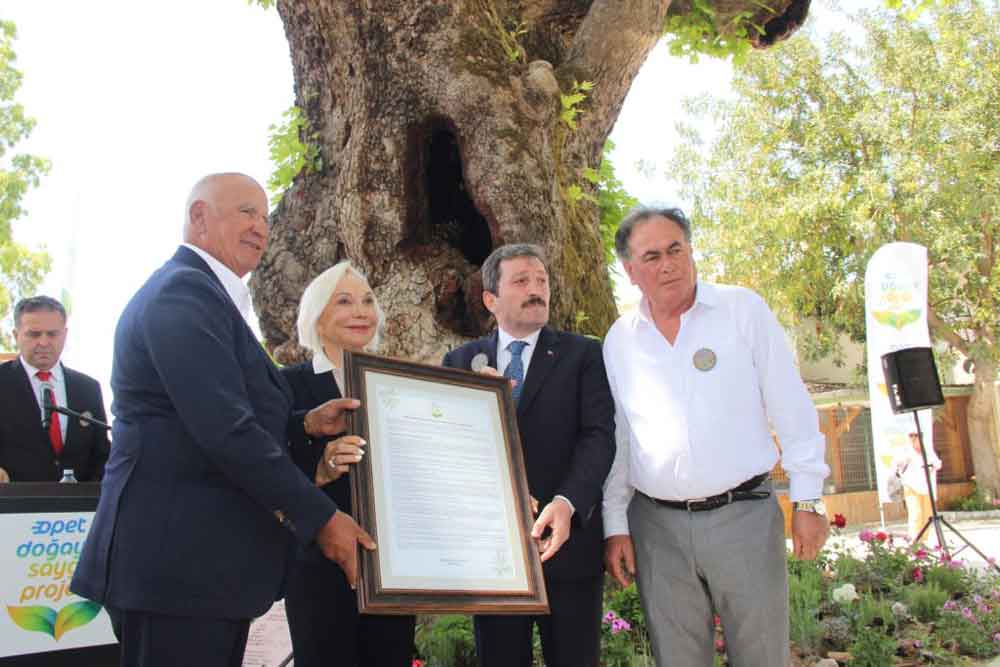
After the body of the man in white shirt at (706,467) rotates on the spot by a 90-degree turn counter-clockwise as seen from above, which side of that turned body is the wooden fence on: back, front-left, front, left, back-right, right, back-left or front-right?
left

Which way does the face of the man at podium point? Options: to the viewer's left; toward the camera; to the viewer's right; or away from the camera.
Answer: toward the camera

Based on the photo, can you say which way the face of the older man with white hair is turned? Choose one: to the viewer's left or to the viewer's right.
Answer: to the viewer's right

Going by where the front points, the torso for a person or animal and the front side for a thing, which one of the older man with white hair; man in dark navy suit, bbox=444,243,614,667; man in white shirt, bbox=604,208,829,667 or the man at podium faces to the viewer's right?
the older man with white hair

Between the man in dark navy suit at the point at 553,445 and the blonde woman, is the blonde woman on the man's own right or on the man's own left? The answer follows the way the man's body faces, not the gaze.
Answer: on the man's own right

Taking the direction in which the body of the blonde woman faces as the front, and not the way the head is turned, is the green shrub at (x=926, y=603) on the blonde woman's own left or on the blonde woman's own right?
on the blonde woman's own left

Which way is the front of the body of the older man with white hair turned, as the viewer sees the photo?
to the viewer's right

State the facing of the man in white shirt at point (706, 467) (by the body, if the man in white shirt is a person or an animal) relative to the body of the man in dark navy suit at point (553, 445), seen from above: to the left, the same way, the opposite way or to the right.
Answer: the same way

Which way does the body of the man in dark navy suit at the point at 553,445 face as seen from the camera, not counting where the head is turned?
toward the camera

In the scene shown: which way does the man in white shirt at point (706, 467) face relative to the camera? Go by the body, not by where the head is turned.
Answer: toward the camera

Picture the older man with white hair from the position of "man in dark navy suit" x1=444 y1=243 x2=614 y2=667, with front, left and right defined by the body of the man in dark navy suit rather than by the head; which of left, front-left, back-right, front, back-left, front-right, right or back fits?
front-right

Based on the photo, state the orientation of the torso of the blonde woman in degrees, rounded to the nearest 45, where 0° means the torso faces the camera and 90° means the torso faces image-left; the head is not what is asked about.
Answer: approximately 315°

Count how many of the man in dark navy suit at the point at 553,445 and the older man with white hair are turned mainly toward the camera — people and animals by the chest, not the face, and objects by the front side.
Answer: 1

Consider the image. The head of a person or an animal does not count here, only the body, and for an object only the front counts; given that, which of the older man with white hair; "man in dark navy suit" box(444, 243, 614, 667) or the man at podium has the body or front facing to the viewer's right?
the older man with white hair

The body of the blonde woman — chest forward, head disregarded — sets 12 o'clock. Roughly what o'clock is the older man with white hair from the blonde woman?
The older man with white hair is roughly at 2 o'clock from the blonde woman.
